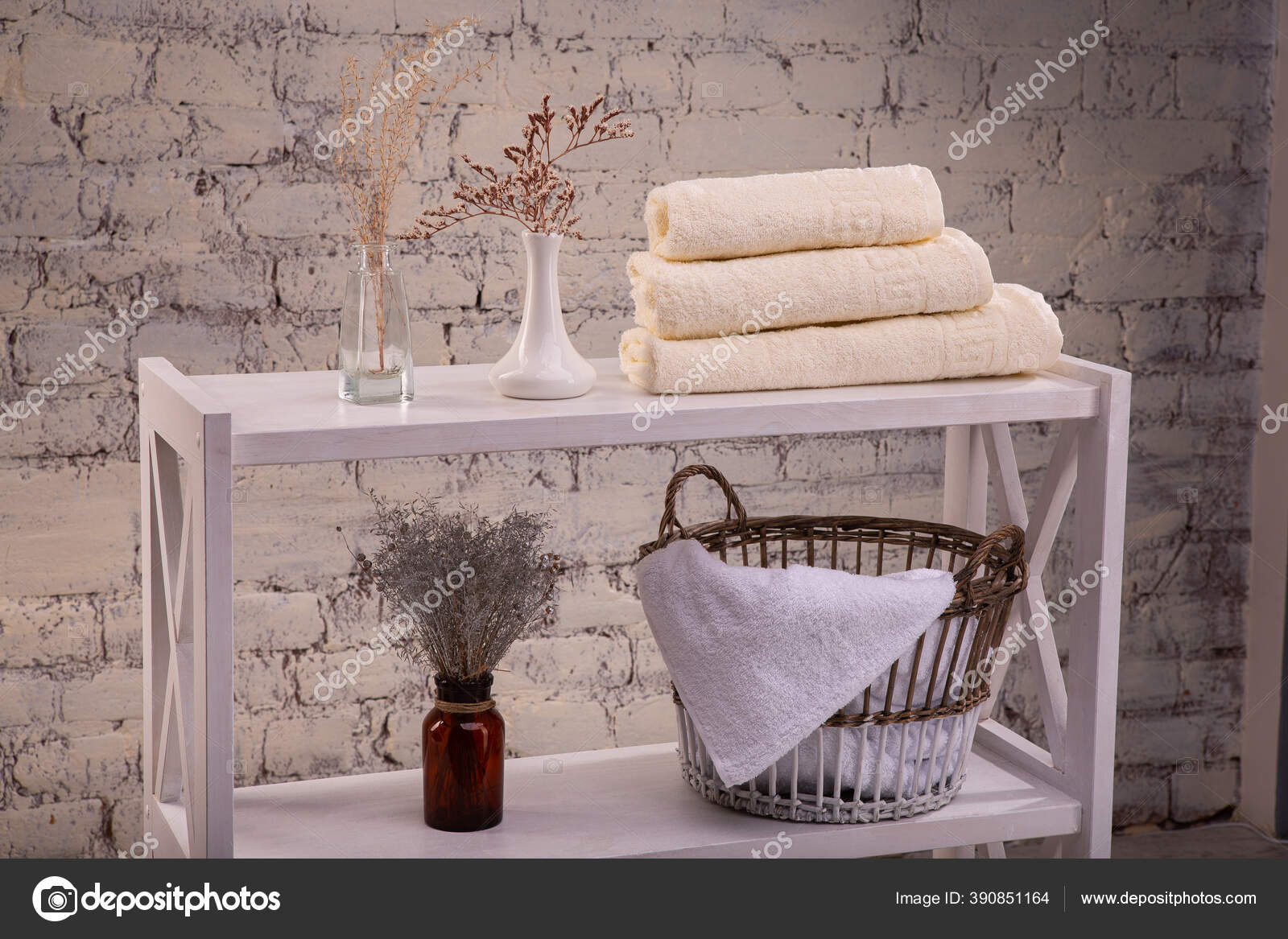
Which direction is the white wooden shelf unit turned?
toward the camera
